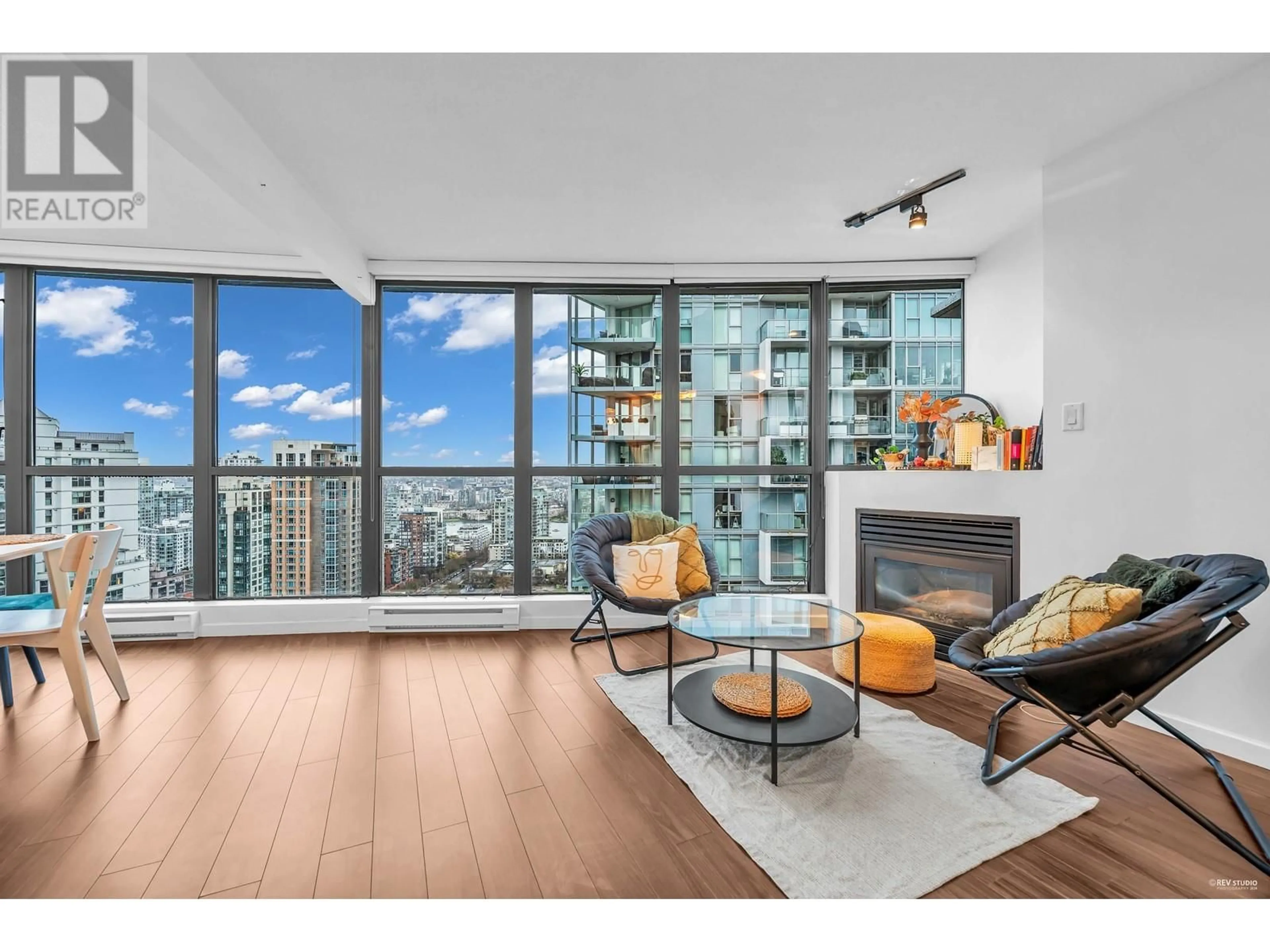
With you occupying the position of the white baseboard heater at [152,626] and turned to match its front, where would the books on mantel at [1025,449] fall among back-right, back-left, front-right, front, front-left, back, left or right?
front-left

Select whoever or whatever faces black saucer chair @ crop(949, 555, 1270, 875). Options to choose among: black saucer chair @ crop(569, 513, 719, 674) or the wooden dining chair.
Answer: black saucer chair @ crop(569, 513, 719, 674)

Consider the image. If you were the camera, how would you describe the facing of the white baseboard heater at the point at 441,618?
facing the viewer

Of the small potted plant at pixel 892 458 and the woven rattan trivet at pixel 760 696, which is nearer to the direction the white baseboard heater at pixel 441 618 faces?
the woven rattan trivet

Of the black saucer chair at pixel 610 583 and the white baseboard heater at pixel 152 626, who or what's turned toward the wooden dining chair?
the white baseboard heater

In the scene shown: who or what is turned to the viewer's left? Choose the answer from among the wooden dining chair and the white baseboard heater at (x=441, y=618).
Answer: the wooden dining chair

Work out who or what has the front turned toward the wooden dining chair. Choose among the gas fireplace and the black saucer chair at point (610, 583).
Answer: the gas fireplace

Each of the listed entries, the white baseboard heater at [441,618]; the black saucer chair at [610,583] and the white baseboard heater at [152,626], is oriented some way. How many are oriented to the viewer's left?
0

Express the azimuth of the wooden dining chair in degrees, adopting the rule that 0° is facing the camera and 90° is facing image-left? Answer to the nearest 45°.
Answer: approximately 90°

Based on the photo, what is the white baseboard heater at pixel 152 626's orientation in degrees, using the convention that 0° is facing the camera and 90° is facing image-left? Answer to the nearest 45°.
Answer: approximately 0°

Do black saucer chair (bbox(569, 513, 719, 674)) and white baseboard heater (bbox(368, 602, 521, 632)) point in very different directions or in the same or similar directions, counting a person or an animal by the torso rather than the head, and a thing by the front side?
same or similar directions

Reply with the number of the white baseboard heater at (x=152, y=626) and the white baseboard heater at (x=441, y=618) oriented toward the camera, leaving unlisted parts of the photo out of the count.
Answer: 2
